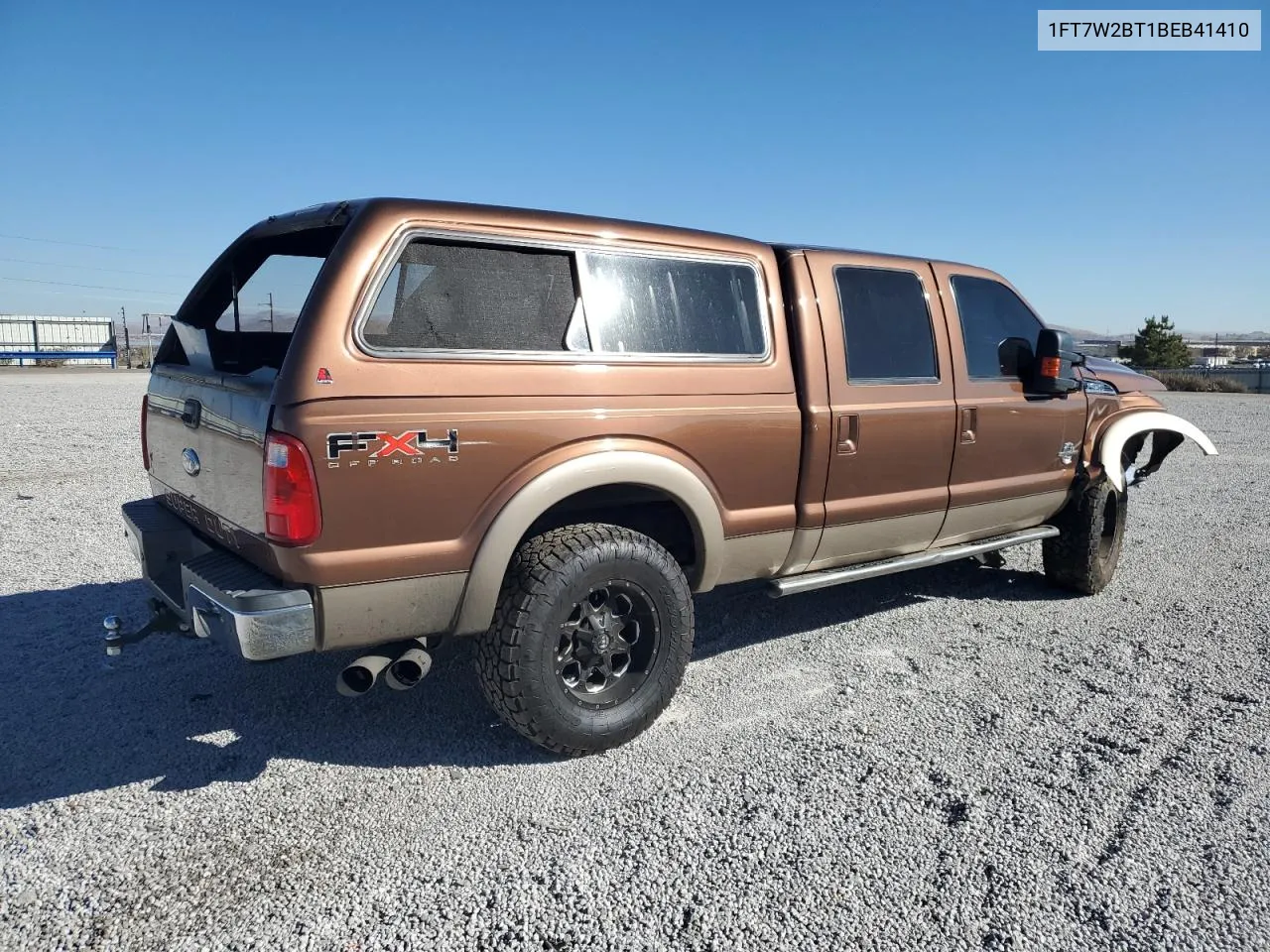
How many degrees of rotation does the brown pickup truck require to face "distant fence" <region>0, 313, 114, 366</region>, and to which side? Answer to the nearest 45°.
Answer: approximately 90° to its left

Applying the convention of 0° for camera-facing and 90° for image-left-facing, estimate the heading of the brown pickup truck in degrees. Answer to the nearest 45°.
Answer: approximately 225°
